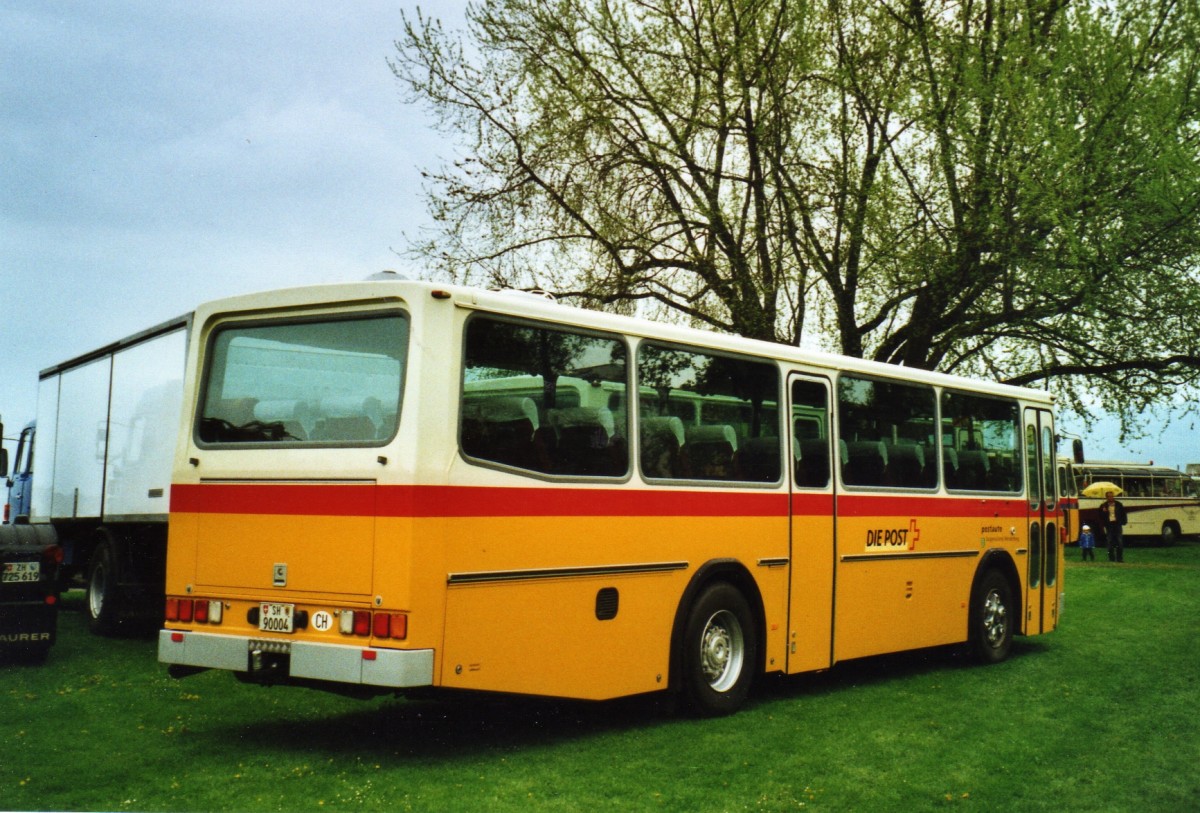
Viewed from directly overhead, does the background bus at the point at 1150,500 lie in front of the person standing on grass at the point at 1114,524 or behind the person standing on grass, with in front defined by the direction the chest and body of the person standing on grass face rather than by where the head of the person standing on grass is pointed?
behind

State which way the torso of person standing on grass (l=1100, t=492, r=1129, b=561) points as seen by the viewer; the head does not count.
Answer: toward the camera

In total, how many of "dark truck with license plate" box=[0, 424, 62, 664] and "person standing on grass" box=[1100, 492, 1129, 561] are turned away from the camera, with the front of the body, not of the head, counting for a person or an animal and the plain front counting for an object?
1

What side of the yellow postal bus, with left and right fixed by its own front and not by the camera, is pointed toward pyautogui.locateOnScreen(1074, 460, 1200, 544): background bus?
front

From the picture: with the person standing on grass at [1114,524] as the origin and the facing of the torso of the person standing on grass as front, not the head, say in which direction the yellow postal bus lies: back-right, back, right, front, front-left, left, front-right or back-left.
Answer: front

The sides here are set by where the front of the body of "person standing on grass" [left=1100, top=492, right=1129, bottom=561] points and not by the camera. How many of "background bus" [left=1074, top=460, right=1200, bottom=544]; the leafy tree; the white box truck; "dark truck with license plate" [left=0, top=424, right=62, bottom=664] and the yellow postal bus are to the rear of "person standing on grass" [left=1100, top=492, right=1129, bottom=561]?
1

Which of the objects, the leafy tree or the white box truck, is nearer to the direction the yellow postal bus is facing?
the leafy tree

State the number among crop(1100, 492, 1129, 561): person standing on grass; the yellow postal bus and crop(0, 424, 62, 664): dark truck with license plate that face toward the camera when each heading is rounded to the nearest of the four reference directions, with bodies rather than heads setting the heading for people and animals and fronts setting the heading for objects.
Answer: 1

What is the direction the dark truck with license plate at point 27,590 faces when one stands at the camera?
facing away from the viewer

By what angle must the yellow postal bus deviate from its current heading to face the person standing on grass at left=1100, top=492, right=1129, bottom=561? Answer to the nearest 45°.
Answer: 0° — it already faces them

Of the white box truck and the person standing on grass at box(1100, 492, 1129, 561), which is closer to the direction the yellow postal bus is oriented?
the person standing on grass

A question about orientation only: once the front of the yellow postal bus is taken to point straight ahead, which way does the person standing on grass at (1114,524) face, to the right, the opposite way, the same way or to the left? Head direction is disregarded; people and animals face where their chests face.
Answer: the opposite way

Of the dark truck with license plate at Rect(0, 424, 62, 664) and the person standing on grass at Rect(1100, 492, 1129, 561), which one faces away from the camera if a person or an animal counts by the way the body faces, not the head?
the dark truck with license plate

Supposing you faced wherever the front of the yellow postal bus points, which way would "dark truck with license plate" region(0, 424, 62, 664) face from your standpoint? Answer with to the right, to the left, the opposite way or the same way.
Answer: to the left

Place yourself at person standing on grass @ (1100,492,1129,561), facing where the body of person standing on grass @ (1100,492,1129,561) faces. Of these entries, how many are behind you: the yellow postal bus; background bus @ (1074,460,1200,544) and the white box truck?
1
